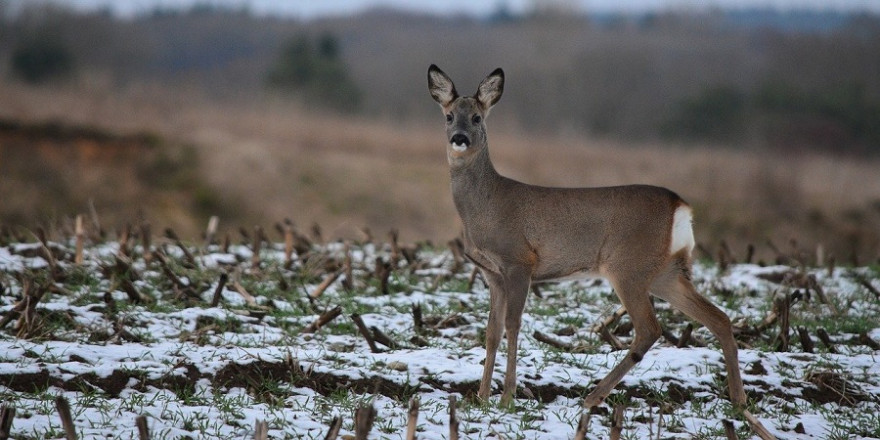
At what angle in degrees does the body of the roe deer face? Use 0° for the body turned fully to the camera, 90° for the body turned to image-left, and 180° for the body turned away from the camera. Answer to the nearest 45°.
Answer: approximately 90°

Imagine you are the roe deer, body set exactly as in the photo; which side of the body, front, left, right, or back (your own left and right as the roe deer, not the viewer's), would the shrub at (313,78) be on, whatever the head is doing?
right

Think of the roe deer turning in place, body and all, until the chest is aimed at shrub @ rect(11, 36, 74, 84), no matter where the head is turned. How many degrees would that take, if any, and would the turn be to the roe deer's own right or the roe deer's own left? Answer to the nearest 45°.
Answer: approximately 45° to the roe deer's own right
